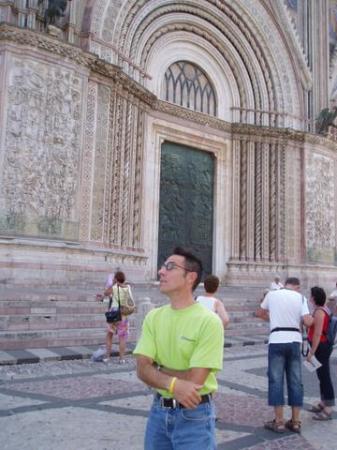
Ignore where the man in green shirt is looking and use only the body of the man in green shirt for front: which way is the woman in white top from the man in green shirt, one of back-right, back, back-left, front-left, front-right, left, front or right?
back-right

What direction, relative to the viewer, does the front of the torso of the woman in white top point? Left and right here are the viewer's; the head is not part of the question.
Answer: facing away from the viewer

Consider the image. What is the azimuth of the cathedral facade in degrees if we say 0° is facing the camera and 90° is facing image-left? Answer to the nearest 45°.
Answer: approximately 315°

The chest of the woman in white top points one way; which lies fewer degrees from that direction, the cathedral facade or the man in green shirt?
the cathedral facade

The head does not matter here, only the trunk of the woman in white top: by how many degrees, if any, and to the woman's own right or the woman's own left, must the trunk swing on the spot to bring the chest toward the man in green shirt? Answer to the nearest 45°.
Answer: approximately 180°

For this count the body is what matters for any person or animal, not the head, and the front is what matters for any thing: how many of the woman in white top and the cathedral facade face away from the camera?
1

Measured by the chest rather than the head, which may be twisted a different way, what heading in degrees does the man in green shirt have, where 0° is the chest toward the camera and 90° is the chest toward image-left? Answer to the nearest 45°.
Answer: approximately 45°

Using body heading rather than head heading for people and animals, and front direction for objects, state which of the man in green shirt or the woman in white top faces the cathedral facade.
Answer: the woman in white top

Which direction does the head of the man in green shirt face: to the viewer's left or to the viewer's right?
to the viewer's left

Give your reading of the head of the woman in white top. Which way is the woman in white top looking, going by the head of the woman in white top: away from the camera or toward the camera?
away from the camera

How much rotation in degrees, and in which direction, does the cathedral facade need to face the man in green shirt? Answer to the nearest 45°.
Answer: approximately 45° to its right
